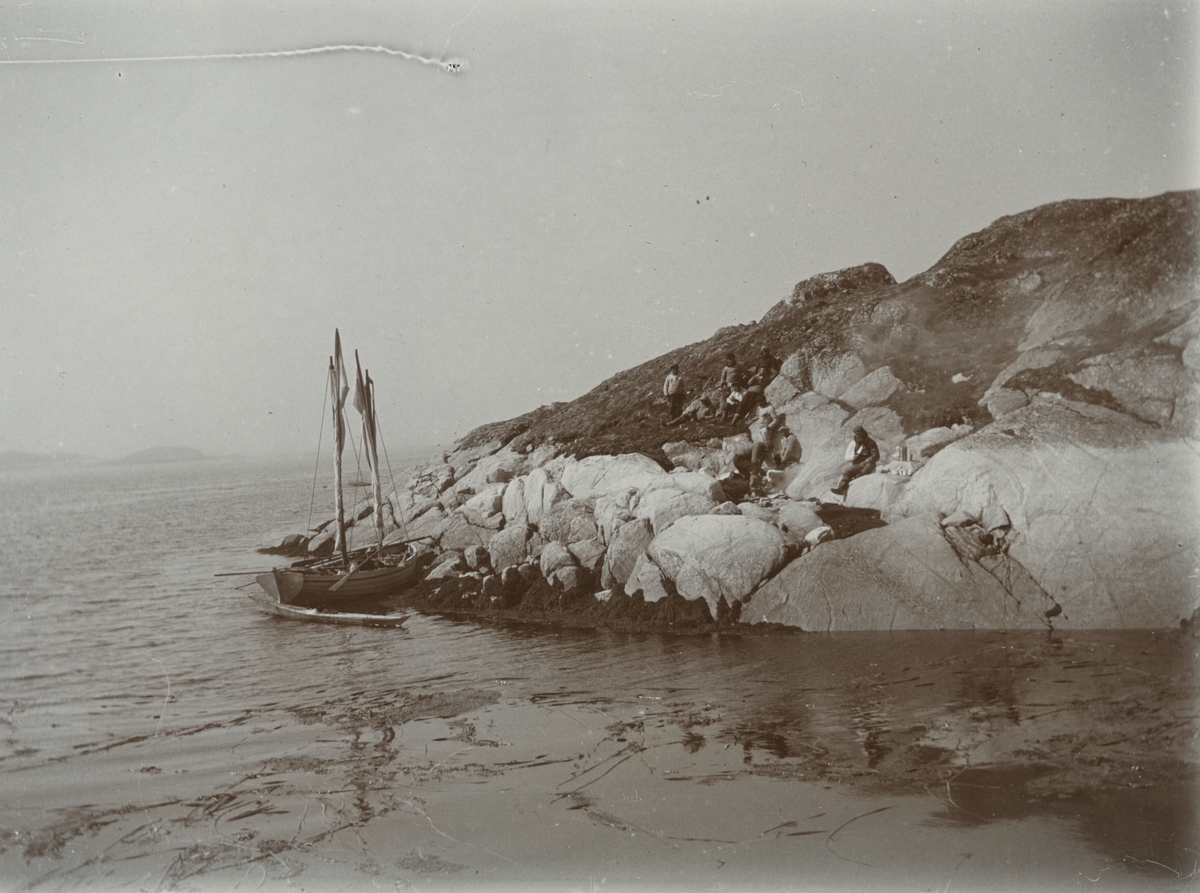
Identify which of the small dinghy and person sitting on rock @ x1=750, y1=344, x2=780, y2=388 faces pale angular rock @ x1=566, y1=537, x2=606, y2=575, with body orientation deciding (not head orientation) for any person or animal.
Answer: the person sitting on rock

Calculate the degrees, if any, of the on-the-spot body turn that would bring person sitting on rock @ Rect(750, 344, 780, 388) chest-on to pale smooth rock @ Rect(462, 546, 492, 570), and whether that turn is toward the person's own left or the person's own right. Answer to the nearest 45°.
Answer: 0° — they already face it

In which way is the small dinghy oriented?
to the viewer's left

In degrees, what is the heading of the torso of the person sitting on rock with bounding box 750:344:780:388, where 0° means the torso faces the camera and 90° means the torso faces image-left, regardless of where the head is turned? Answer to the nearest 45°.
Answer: approximately 45°

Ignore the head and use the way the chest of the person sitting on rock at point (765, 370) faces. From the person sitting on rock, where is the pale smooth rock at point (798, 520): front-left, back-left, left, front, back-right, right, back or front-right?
front-left

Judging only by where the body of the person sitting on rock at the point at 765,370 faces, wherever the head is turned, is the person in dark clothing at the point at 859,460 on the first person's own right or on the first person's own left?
on the first person's own left
